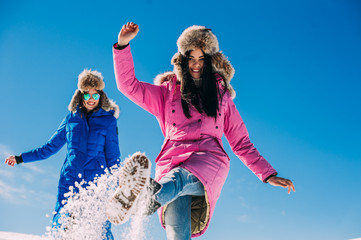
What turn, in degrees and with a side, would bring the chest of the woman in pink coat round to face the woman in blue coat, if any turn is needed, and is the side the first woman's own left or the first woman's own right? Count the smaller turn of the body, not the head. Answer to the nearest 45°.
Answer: approximately 135° to the first woman's own right

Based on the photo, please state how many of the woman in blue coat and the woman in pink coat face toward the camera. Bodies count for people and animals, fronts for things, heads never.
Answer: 2

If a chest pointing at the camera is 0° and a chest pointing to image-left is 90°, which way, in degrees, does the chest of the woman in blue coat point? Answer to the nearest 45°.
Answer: approximately 0°

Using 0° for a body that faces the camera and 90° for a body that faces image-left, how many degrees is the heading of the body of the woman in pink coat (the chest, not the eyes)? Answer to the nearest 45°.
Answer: approximately 0°
